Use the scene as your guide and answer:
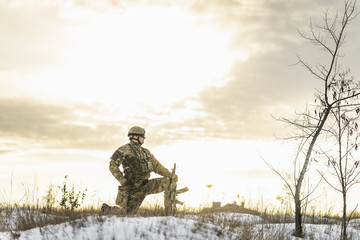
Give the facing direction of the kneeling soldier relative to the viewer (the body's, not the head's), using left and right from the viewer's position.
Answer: facing the viewer and to the right of the viewer

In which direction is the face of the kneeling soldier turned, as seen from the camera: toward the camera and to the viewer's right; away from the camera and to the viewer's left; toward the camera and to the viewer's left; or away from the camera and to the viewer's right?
toward the camera and to the viewer's right
